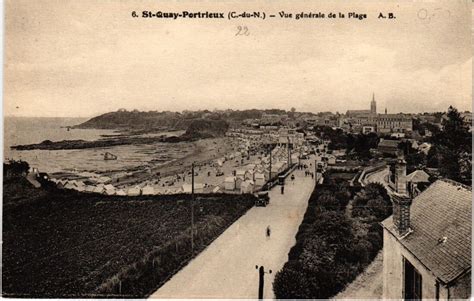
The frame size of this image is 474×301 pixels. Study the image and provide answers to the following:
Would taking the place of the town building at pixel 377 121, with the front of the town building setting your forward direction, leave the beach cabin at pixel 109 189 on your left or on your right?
on your right

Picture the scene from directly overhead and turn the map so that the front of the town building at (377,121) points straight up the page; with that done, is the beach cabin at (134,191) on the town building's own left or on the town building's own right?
on the town building's own right

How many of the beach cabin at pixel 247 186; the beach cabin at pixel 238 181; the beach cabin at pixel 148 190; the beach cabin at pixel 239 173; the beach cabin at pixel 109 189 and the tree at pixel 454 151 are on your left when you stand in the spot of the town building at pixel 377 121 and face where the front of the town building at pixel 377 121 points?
1

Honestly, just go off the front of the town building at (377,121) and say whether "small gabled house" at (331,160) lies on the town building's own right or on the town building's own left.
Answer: on the town building's own right

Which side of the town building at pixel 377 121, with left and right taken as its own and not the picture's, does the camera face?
front

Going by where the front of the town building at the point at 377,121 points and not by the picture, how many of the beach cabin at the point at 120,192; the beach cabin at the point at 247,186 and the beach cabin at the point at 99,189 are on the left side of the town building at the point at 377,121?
0
